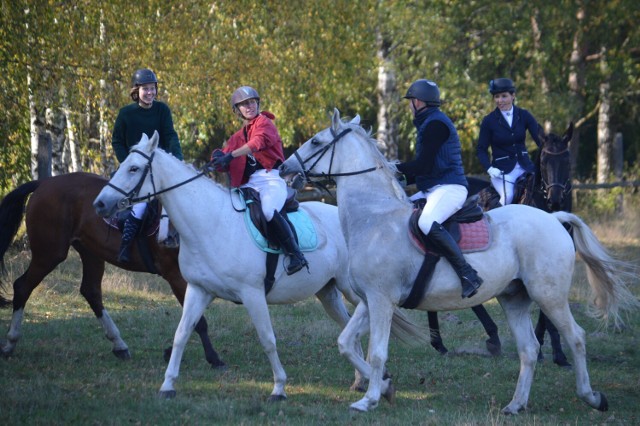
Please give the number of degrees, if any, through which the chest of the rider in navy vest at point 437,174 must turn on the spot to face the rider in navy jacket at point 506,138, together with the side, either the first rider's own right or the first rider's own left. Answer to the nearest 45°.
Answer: approximately 90° to the first rider's own right

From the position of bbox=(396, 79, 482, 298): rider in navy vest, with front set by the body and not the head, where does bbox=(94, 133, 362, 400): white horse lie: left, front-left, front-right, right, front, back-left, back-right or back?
front

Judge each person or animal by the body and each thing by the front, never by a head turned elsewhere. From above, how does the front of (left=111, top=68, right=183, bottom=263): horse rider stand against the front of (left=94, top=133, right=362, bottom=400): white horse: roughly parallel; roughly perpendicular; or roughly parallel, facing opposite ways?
roughly perpendicular

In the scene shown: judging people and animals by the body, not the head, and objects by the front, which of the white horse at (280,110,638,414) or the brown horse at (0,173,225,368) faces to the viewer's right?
the brown horse

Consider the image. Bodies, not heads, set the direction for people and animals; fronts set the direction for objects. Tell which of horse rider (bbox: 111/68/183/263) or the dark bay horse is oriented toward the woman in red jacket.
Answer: the horse rider

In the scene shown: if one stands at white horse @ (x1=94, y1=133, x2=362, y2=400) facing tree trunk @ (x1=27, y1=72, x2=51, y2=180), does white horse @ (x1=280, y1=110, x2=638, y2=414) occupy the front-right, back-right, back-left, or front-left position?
back-right

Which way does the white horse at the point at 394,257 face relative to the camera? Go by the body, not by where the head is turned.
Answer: to the viewer's left

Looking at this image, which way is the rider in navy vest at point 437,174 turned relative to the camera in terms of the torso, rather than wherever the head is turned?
to the viewer's left

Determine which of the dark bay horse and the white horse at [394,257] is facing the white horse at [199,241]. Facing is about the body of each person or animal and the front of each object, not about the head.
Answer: the white horse at [394,257]

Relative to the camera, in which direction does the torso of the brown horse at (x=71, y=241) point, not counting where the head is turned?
to the viewer's right

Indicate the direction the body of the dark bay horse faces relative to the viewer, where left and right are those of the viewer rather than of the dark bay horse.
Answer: facing the viewer and to the right of the viewer

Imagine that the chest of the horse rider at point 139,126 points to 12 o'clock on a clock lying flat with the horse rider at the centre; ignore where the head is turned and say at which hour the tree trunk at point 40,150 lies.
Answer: The tree trunk is roughly at 7 o'clock from the horse rider.

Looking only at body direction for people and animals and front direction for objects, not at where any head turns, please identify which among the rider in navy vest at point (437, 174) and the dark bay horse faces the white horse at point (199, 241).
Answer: the rider in navy vest
